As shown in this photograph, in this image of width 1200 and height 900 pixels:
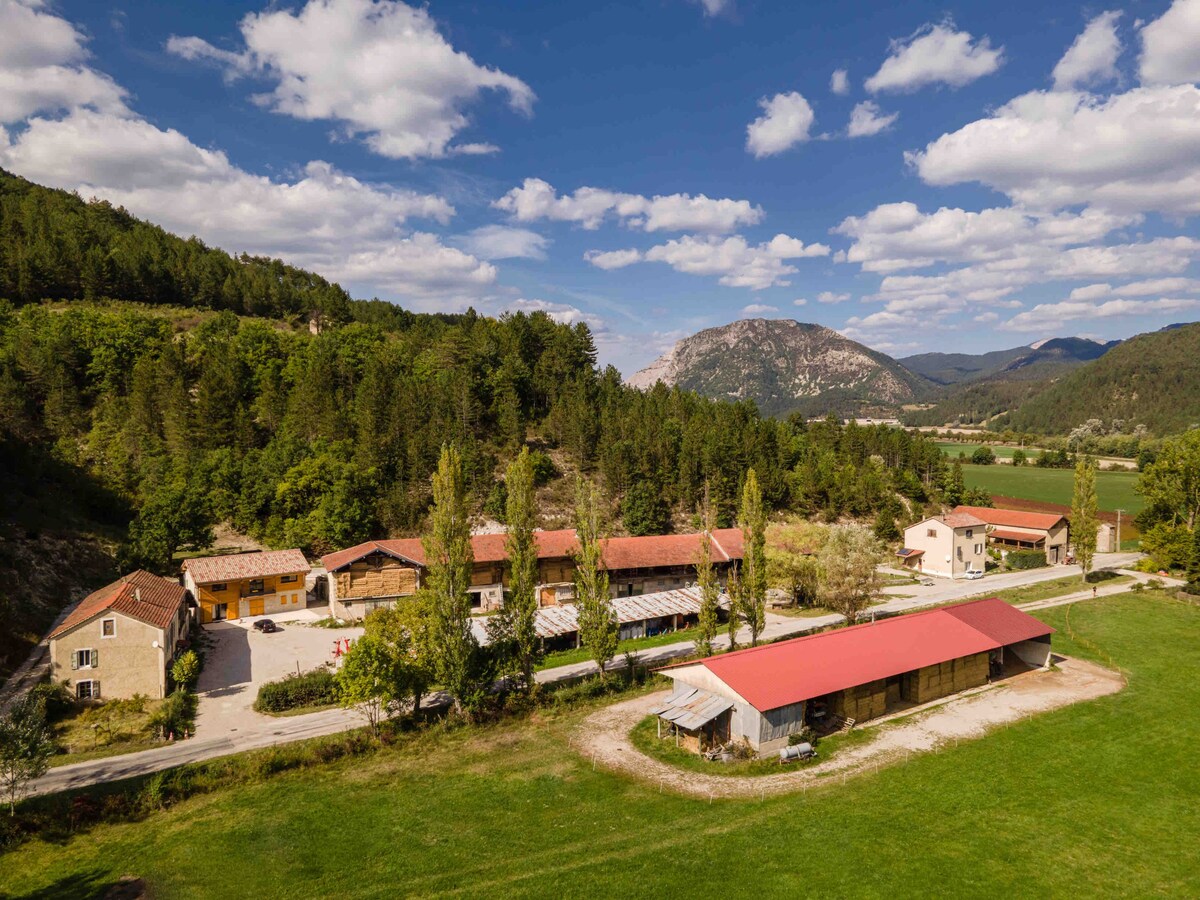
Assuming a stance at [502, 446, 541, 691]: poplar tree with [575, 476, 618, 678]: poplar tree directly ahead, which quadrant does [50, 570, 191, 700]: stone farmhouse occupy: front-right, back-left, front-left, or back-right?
back-left

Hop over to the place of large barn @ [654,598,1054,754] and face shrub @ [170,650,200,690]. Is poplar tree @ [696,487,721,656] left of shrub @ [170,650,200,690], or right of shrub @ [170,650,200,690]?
right

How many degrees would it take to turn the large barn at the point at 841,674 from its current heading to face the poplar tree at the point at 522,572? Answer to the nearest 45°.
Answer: approximately 135° to its right

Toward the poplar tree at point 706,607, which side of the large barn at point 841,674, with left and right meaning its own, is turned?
back

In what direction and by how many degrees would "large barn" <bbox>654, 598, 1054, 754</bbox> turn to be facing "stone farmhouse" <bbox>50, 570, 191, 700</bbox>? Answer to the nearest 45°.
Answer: approximately 135° to its right

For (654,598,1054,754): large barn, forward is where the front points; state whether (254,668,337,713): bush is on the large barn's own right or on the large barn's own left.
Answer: on the large barn's own right

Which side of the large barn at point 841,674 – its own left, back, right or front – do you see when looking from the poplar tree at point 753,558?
back

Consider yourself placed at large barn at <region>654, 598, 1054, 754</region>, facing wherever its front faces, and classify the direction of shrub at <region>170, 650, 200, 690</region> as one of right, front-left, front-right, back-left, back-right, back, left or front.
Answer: back-right

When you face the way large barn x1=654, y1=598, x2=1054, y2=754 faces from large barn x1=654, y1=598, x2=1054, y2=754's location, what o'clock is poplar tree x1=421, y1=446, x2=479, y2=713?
The poplar tree is roughly at 4 o'clock from the large barn.

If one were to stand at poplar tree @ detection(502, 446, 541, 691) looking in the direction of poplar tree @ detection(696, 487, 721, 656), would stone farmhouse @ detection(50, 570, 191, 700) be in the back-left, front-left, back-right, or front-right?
back-left

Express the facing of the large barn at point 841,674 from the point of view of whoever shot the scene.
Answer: facing the viewer and to the right of the viewer
